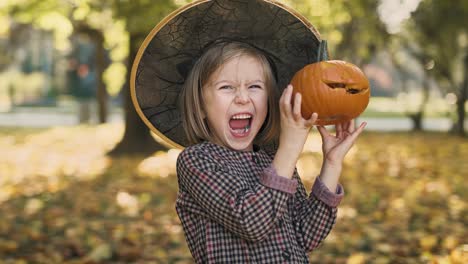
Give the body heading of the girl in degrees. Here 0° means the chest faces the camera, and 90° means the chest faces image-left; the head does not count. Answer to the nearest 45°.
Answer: approximately 315°

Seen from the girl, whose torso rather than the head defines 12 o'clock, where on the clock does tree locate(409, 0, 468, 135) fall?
The tree is roughly at 8 o'clock from the girl.
